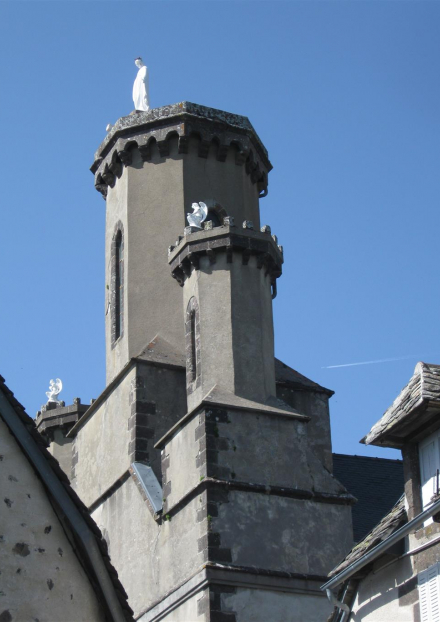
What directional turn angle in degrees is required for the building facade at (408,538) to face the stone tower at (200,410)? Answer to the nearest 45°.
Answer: approximately 90° to its right

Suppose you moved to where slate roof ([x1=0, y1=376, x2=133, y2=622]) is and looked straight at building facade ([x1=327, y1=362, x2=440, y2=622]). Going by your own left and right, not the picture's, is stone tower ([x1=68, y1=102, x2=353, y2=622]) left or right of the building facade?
left

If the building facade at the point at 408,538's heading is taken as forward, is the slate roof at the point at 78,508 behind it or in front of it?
in front

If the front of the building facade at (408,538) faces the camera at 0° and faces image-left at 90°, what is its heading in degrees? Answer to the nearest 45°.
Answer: approximately 45°
